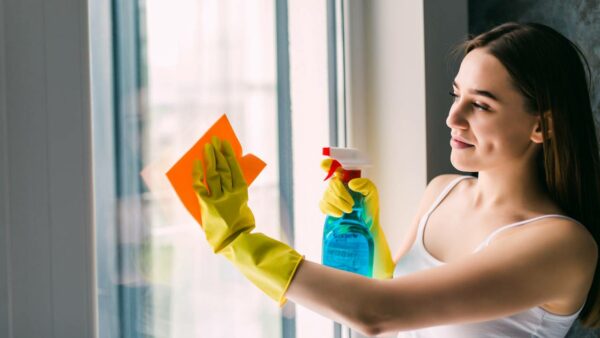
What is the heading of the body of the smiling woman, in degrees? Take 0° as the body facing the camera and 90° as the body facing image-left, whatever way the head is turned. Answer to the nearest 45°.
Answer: approximately 45°
